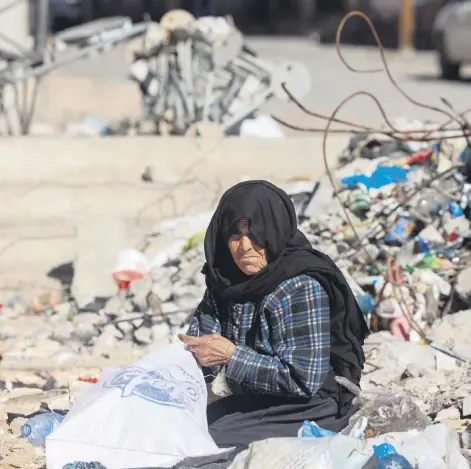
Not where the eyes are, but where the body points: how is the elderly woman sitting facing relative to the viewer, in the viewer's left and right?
facing the viewer and to the left of the viewer

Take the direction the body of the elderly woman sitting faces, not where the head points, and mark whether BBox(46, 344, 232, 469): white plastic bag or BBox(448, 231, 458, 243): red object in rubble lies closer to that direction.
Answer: the white plastic bag

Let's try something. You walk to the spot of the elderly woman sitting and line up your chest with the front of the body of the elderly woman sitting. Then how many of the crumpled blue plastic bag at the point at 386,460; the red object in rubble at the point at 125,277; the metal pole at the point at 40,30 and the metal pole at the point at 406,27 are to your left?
1

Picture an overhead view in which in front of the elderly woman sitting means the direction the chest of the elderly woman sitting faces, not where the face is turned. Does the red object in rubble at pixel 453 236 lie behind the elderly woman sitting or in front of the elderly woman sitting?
behind

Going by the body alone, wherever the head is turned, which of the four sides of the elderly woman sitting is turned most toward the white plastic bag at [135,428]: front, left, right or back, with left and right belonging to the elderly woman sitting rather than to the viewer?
front

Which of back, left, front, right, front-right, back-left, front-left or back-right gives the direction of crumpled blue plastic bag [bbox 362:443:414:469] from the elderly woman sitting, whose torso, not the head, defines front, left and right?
left

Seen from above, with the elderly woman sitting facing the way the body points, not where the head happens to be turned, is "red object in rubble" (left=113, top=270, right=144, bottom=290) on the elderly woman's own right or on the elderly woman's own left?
on the elderly woman's own right

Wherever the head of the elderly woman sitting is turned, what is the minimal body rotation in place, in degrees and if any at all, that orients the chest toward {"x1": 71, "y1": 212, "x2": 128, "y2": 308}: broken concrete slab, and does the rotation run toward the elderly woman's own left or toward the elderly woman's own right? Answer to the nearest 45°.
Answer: approximately 135° to the elderly woman's own right

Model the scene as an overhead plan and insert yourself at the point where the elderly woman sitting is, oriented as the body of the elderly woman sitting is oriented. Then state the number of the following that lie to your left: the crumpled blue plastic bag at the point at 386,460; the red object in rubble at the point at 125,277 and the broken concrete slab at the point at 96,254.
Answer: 1

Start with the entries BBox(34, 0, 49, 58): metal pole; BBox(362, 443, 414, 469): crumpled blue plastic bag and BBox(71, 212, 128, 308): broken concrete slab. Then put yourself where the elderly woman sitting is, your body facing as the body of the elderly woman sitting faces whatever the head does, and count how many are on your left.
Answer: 1

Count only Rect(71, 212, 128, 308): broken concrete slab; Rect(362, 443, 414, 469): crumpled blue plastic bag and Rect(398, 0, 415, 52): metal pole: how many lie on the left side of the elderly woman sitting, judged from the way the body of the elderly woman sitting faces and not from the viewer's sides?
1

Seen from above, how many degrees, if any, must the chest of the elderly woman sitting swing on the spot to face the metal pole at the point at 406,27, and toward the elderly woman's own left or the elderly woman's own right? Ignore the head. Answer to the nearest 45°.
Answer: approximately 135° to the elderly woman's own right
